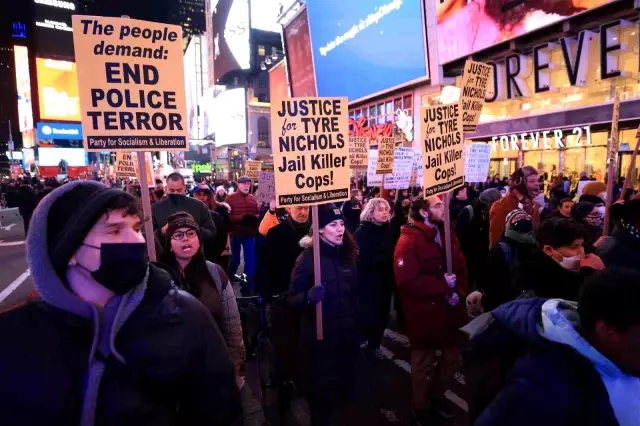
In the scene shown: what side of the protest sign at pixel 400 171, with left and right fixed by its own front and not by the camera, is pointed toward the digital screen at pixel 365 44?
back

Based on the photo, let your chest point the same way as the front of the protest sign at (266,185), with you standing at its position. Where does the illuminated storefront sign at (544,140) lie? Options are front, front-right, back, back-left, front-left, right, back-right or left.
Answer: back-left

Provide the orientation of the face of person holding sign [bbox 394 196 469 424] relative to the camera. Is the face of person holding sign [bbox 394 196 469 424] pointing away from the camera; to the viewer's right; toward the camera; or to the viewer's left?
to the viewer's right

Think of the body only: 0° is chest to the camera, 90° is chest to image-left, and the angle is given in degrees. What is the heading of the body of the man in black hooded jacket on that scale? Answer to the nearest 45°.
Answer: approximately 0°

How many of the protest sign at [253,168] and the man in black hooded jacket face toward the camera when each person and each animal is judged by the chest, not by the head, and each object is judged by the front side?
2

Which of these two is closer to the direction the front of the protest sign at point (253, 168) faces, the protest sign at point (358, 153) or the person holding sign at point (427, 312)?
the person holding sign
